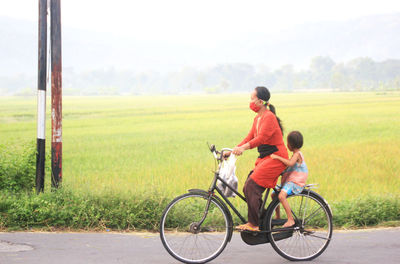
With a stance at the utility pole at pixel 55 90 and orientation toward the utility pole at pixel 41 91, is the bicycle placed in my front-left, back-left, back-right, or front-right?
back-left

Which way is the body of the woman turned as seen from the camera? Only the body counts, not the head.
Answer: to the viewer's left

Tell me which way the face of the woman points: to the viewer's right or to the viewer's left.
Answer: to the viewer's left

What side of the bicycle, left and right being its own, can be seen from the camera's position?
left

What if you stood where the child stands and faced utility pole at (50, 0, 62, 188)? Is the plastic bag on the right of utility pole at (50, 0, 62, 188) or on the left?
left

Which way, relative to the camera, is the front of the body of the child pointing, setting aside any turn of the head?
to the viewer's left
